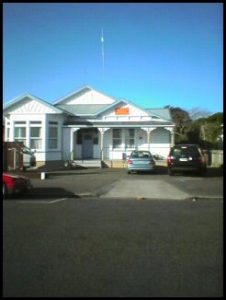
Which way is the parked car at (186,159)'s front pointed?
away from the camera

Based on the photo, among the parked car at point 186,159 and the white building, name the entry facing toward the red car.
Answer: the white building

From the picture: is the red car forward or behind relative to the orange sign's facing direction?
forward
